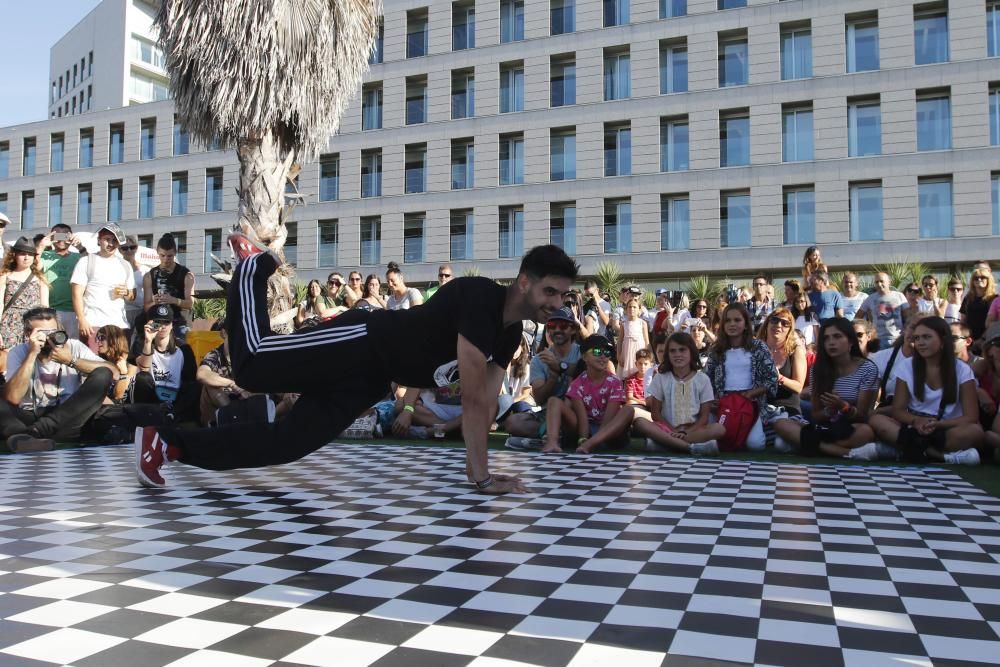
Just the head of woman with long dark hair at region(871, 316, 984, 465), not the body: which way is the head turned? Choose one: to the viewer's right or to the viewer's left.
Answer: to the viewer's left

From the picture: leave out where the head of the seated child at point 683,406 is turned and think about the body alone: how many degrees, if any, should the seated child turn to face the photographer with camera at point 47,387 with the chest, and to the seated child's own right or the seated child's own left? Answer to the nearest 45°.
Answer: approximately 90° to the seated child's own right

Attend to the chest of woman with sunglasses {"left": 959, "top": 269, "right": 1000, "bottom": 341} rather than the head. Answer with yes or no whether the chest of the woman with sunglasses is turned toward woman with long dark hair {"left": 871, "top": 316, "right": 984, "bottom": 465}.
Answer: yes

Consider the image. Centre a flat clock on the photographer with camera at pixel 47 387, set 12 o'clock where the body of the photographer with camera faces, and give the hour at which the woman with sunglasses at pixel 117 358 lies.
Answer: The woman with sunglasses is roughly at 9 o'clock from the photographer with camera.

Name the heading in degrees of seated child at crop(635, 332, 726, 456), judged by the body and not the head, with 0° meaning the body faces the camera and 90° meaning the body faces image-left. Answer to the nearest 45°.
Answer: approximately 0°

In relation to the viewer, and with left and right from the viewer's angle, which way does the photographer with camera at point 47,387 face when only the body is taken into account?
facing the viewer and to the right of the viewer

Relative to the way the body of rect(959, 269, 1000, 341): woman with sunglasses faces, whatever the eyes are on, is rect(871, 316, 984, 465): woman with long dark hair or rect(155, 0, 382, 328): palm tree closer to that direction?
the woman with long dark hair

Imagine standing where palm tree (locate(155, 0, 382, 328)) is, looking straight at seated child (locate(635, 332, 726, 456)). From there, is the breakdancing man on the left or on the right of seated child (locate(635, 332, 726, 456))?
right

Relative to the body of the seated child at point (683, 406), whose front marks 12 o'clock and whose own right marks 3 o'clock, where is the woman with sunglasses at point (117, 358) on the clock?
The woman with sunglasses is roughly at 3 o'clock from the seated child.

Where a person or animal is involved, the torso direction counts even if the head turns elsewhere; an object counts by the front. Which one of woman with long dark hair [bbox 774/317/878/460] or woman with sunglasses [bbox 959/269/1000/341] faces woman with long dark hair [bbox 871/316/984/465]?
the woman with sunglasses
